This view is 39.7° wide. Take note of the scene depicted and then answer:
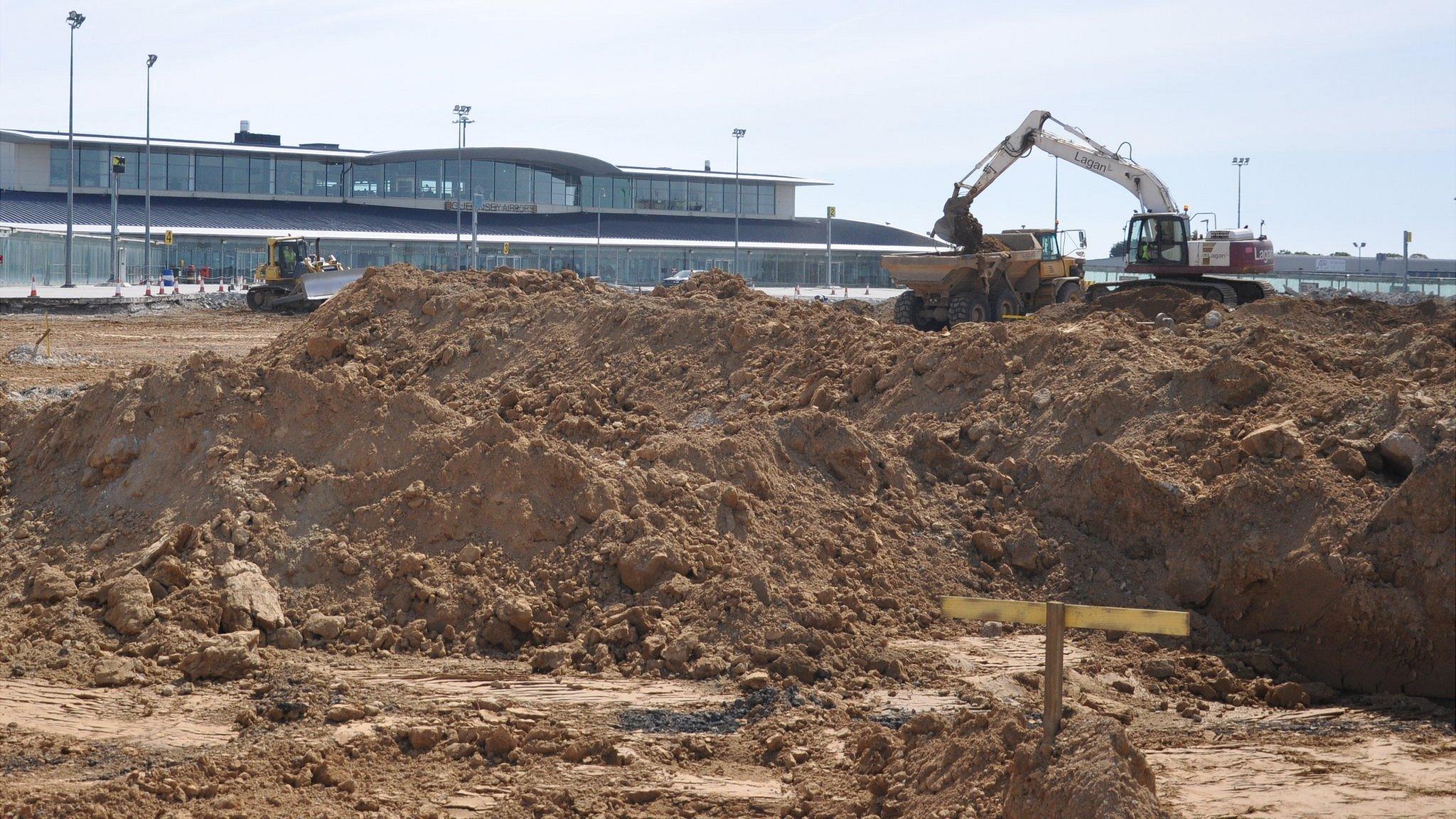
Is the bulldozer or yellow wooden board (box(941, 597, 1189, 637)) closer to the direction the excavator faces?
the bulldozer

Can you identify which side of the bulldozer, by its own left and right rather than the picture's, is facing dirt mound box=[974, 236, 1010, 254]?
front

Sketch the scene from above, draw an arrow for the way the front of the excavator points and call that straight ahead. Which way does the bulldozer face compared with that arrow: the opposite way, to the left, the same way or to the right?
the opposite way

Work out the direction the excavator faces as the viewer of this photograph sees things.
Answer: facing to the left of the viewer

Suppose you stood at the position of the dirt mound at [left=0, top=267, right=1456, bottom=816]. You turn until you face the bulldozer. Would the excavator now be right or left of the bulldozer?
right

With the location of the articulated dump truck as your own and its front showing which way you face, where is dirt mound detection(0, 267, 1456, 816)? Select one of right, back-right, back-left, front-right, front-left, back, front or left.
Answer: back-right

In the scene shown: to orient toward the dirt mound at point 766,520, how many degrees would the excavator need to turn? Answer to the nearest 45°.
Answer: approximately 90° to its left

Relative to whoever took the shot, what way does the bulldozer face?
facing the viewer and to the right of the viewer

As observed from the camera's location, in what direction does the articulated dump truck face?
facing away from the viewer and to the right of the viewer

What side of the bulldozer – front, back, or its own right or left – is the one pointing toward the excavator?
front

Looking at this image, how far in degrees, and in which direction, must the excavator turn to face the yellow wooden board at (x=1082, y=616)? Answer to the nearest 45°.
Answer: approximately 90° to its left

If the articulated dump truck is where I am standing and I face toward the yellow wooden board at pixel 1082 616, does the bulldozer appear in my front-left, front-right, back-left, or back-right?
back-right
